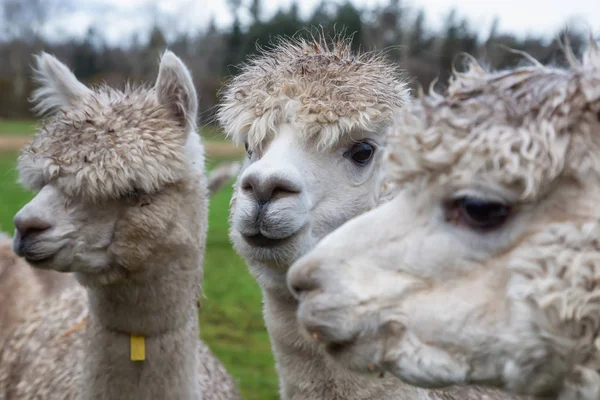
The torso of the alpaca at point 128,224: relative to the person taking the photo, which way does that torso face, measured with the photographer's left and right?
facing the viewer and to the left of the viewer

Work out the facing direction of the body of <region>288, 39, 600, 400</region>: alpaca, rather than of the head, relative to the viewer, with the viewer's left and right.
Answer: facing to the left of the viewer

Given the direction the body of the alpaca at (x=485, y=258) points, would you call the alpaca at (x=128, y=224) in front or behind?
in front

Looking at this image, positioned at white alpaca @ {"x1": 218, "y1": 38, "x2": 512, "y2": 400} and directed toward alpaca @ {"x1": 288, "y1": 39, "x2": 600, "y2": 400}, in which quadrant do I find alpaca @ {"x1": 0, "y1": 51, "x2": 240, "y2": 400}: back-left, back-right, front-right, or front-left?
back-right

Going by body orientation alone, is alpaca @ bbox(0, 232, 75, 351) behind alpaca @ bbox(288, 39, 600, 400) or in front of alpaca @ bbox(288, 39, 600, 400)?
in front

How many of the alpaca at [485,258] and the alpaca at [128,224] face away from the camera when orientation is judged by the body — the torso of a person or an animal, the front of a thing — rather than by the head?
0

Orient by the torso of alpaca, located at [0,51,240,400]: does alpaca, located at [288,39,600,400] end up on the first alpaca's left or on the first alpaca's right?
on the first alpaca's left

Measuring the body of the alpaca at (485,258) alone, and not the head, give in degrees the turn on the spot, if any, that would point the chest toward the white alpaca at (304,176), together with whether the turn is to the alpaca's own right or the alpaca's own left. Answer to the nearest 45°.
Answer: approximately 45° to the alpaca's own right
